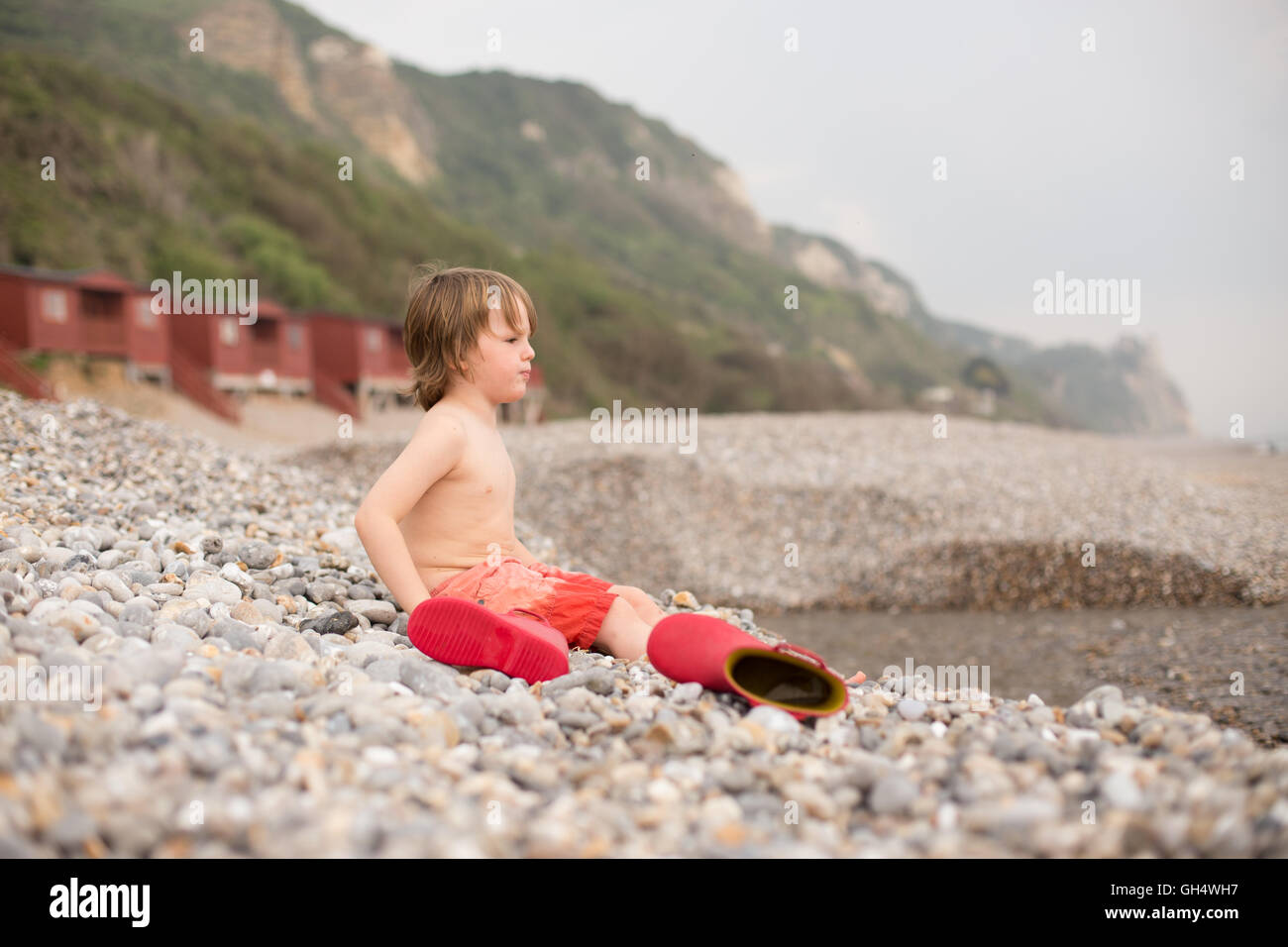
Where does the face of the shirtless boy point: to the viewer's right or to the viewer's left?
to the viewer's right

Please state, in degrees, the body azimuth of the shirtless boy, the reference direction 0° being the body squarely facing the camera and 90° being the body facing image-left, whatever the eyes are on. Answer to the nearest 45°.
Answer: approximately 270°
